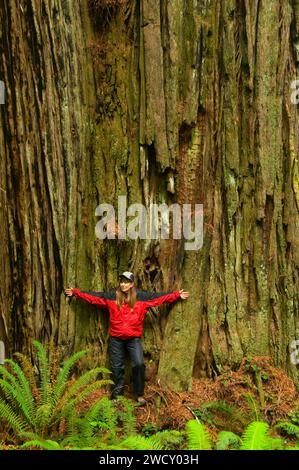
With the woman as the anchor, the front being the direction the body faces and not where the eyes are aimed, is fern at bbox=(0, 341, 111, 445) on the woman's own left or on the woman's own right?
on the woman's own right

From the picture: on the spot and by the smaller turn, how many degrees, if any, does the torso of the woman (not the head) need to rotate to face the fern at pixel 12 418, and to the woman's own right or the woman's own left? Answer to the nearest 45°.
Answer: approximately 45° to the woman's own right

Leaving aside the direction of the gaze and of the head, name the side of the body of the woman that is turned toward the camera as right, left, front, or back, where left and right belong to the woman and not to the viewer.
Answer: front
